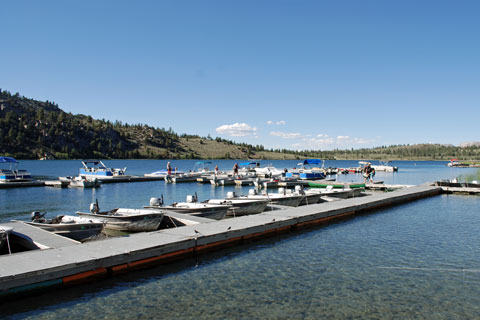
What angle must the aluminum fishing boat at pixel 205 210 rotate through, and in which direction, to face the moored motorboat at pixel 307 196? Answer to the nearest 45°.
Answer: approximately 90° to its left

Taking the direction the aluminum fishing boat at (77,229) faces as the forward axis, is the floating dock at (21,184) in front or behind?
behind

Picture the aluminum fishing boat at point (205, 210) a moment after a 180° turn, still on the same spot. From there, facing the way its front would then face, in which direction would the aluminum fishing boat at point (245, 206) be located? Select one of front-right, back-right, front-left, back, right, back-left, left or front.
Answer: right

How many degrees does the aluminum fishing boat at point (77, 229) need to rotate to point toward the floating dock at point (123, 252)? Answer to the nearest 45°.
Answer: approximately 45° to its right

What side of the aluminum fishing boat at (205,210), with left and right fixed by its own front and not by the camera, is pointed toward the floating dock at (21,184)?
back

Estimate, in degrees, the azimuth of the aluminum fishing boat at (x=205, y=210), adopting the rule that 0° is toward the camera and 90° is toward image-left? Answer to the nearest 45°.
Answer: approximately 315°

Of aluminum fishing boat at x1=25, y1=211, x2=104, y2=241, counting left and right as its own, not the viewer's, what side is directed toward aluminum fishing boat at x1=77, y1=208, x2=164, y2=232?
left

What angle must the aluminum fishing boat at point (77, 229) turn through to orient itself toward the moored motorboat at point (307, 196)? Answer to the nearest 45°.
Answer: approximately 45° to its left

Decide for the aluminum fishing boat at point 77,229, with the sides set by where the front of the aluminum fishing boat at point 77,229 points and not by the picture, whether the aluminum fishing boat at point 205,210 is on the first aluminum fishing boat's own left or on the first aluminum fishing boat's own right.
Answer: on the first aluminum fishing boat's own left

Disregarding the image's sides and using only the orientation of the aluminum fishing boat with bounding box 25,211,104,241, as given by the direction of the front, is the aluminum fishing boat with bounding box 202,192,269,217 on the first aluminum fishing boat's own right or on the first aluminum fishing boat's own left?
on the first aluminum fishing boat's own left
